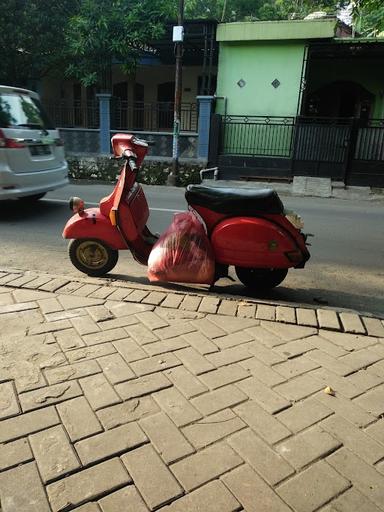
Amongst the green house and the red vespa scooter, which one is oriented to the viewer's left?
the red vespa scooter

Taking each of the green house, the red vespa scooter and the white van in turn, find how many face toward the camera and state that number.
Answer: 1

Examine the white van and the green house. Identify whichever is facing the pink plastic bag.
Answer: the green house

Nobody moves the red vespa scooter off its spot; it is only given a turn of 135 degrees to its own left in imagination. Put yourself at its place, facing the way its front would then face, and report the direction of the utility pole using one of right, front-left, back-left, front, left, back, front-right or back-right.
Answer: back-left

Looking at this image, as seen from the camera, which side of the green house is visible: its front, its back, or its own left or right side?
front

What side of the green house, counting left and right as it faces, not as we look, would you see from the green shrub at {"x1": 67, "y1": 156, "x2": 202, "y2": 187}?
right

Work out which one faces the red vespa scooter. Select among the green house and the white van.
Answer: the green house

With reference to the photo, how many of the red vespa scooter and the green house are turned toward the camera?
1

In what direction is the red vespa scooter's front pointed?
to the viewer's left

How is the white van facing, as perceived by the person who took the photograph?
facing away from the viewer and to the left of the viewer

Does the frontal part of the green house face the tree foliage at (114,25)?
no

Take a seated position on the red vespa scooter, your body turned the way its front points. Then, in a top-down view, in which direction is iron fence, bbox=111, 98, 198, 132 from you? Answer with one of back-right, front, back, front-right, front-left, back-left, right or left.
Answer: right

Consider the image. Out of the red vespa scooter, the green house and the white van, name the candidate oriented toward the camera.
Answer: the green house

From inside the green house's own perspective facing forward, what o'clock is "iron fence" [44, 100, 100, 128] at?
The iron fence is roughly at 3 o'clock from the green house.

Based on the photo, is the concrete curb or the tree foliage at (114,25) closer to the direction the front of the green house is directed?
the concrete curb

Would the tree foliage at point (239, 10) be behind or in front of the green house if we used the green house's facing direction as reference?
behind

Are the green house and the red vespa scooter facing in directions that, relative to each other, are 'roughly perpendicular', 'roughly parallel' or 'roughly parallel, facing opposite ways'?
roughly perpendicular
